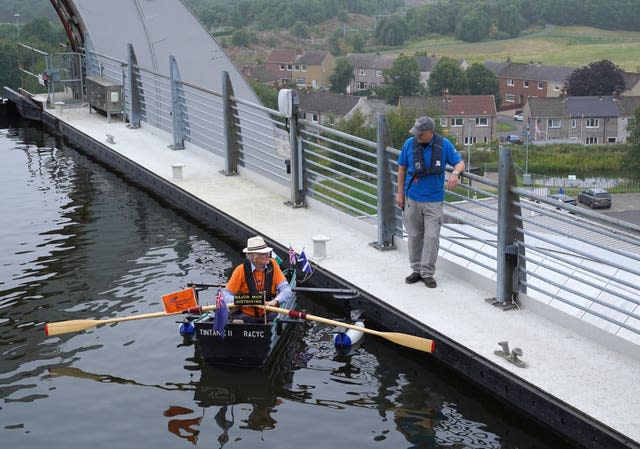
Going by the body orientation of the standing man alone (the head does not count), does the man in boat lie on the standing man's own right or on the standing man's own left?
on the standing man's own right

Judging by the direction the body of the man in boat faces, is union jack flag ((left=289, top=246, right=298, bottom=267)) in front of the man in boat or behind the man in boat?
behind

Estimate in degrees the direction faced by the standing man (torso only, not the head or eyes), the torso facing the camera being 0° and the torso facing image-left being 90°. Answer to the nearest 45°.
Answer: approximately 0°

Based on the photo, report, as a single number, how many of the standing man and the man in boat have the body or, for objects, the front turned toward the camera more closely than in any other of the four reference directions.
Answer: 2

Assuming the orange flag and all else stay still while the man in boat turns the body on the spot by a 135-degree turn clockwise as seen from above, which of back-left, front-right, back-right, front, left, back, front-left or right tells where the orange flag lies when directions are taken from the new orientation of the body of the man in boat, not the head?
front-left

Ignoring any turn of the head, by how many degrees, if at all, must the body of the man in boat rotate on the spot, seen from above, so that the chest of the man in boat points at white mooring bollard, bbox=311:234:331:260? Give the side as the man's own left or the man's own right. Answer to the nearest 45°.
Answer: approximately 180°

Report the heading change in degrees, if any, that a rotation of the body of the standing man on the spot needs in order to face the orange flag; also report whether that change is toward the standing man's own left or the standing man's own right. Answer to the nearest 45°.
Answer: approximately 45° to the standing man's own right

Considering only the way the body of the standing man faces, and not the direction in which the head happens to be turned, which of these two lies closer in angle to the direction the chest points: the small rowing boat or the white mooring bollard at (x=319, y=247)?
the small rowing boat

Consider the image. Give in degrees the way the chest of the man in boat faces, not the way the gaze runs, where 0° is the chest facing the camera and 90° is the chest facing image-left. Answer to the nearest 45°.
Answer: approximately 0°

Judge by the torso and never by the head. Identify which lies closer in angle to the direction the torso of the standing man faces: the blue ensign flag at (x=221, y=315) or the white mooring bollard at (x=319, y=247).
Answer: the blue ensign flag
